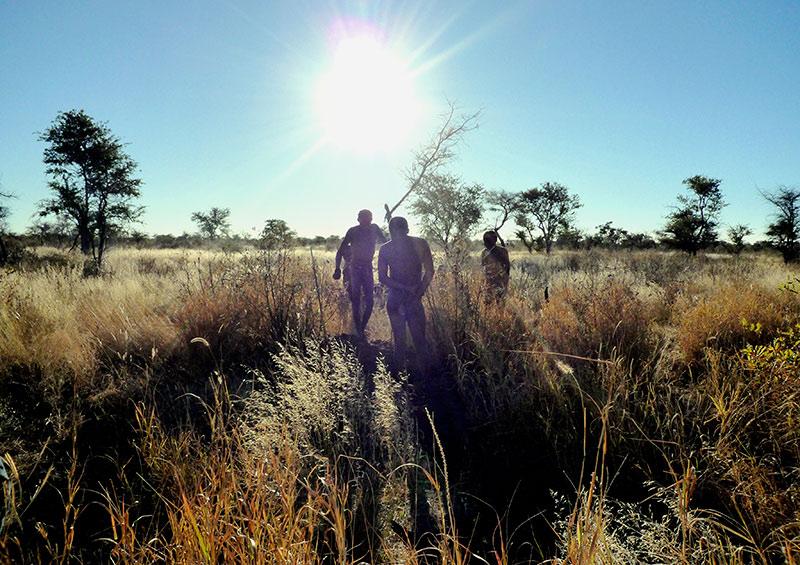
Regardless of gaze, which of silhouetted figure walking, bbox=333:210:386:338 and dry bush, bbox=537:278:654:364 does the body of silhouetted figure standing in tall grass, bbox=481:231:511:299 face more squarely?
the silhouetted figure walking

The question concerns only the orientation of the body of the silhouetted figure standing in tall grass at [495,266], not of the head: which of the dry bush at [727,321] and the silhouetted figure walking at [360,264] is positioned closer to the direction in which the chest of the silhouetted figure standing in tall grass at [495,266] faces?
the silhouetted figure walking
